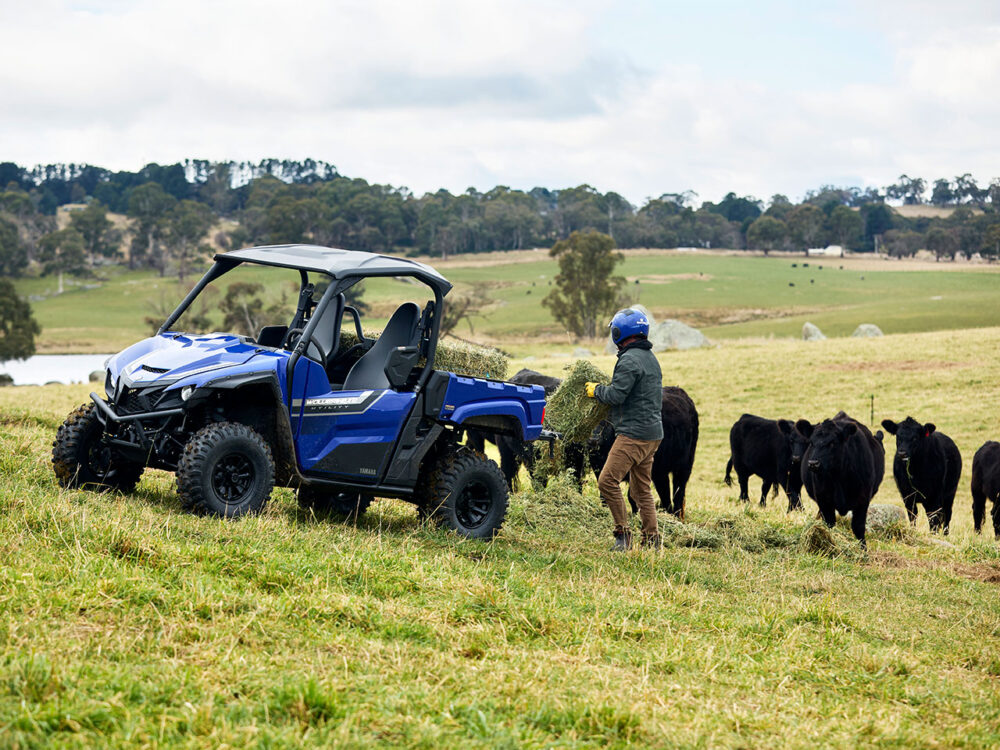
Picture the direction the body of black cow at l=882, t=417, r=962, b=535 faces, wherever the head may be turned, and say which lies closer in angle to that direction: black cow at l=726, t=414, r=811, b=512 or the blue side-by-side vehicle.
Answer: the blue side-by-side vehicle

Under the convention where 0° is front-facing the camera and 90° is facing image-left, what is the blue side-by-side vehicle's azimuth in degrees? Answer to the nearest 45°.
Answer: approximately 45°

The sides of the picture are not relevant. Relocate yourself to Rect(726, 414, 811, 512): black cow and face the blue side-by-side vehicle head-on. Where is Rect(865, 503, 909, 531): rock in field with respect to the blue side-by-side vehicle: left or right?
left

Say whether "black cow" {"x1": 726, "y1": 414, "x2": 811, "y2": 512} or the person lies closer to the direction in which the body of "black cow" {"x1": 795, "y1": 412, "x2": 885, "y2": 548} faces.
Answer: the person

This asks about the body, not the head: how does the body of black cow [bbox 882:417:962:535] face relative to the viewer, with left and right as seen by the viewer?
facing the viewer and to the left of the viewer

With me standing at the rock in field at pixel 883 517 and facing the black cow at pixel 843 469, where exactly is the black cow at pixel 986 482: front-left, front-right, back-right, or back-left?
back-left

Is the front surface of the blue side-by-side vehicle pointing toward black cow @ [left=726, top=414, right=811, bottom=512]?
no

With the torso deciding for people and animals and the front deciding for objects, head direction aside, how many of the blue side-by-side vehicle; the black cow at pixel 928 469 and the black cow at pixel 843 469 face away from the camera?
0

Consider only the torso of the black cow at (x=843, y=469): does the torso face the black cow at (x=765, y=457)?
no

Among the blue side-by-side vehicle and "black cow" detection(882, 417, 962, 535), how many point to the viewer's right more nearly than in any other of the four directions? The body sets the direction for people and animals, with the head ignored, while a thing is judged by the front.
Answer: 0

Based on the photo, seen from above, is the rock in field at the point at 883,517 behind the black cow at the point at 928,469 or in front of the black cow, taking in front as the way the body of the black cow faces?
in front

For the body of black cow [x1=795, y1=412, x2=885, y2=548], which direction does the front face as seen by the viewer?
toward the camera

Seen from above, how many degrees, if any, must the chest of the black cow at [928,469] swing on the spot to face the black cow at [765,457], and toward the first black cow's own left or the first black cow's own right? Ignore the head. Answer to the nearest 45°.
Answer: approximately 90° to the first black cow's own right

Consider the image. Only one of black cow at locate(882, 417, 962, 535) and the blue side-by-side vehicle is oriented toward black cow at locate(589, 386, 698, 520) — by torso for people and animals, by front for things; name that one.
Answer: black cow at locate(882, 417, 962, 535)
